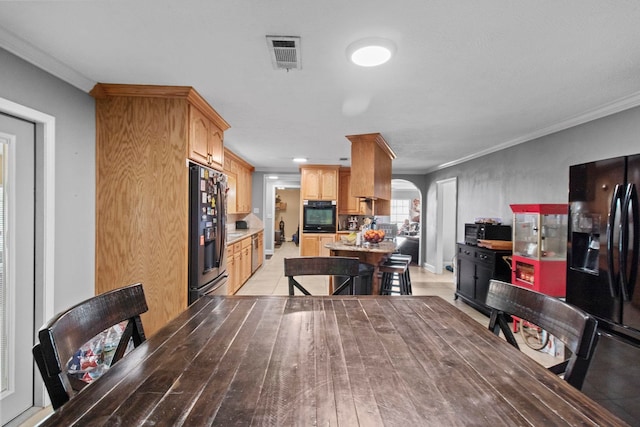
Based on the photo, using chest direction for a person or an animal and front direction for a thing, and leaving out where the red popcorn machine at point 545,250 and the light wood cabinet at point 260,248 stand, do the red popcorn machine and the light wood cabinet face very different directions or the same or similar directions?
very different directions

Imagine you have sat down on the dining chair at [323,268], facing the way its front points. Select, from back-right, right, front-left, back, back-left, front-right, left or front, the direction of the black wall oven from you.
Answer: back

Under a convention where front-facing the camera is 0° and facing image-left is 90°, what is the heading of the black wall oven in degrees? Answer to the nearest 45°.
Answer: approximately 0°

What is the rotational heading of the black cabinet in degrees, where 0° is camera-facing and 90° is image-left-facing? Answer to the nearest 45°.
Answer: approximately 45°

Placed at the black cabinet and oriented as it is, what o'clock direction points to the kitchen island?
The kitchen island is roughly at 12 o'clock from the black cabinet.

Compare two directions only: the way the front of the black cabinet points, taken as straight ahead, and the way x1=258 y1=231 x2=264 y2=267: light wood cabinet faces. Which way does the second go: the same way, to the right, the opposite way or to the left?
the opposite way

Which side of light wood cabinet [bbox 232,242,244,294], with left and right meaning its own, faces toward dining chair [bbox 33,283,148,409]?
right

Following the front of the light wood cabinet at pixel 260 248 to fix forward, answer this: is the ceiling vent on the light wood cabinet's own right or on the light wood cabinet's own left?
on the light wood cabinet's own right

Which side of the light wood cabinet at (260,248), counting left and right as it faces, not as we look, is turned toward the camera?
right

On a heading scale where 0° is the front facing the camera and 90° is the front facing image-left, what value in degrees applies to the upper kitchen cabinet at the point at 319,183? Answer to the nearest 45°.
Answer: approximately 0°

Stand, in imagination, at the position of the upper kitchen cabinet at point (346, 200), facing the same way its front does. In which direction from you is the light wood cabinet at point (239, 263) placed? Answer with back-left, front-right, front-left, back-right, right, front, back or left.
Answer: front-right

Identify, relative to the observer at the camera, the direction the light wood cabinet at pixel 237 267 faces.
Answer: facing to the right of the viewer

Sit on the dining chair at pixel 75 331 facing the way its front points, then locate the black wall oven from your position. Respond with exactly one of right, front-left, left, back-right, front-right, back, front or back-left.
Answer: left

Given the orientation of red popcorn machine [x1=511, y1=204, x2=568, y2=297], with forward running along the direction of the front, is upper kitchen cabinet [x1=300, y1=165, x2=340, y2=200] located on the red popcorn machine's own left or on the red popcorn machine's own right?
on the red popcorn machine's own right

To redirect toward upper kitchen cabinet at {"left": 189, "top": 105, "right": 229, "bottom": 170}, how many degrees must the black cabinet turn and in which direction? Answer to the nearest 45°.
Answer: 0° — it already faces it

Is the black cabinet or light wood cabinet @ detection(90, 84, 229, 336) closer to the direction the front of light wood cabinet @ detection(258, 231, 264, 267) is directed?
the black cabinet

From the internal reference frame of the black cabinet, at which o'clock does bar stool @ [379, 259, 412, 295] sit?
The bar stool is roughly at 12 o'clock from the black cabinet.
